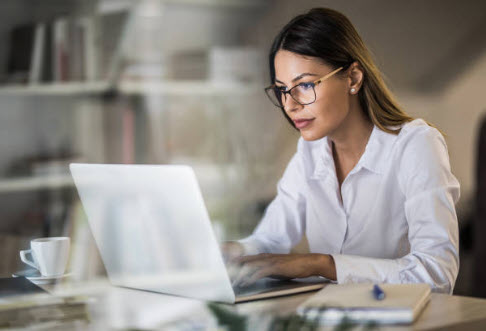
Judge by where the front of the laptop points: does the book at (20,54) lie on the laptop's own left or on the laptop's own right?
on the laptop's own left

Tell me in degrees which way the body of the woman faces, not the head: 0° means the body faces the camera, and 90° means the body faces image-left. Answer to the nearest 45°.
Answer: approximately 45°

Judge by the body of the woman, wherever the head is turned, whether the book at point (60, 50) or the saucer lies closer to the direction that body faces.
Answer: the saucer

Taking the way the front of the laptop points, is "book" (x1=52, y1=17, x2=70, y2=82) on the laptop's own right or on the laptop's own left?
on the laptop's own left

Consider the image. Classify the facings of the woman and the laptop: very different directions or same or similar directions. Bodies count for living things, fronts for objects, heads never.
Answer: very different directions

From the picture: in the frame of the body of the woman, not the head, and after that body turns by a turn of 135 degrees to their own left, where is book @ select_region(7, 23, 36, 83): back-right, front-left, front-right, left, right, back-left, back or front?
back-left

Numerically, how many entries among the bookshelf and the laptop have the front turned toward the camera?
1

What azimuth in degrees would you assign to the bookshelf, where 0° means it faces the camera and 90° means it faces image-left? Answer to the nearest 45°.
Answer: approximately 0°

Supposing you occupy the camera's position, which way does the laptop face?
facing away from the viewer and to the right of the viewer
